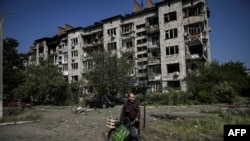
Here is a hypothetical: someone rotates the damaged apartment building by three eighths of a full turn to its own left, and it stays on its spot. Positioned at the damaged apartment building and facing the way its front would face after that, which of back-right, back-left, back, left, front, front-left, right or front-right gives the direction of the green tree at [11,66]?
back

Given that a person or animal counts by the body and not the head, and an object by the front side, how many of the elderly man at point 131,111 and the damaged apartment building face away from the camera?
0

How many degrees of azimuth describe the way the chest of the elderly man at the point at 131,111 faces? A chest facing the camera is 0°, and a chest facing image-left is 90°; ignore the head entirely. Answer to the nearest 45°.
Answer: approximately 315°

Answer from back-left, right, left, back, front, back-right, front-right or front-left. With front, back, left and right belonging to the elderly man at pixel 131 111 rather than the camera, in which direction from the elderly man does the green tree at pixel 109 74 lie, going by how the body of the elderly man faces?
back-left

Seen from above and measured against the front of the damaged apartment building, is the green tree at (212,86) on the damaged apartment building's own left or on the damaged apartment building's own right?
on the damaged apartment building's own left

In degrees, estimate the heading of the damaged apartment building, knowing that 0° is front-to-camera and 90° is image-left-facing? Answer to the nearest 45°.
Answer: approximately 45°
